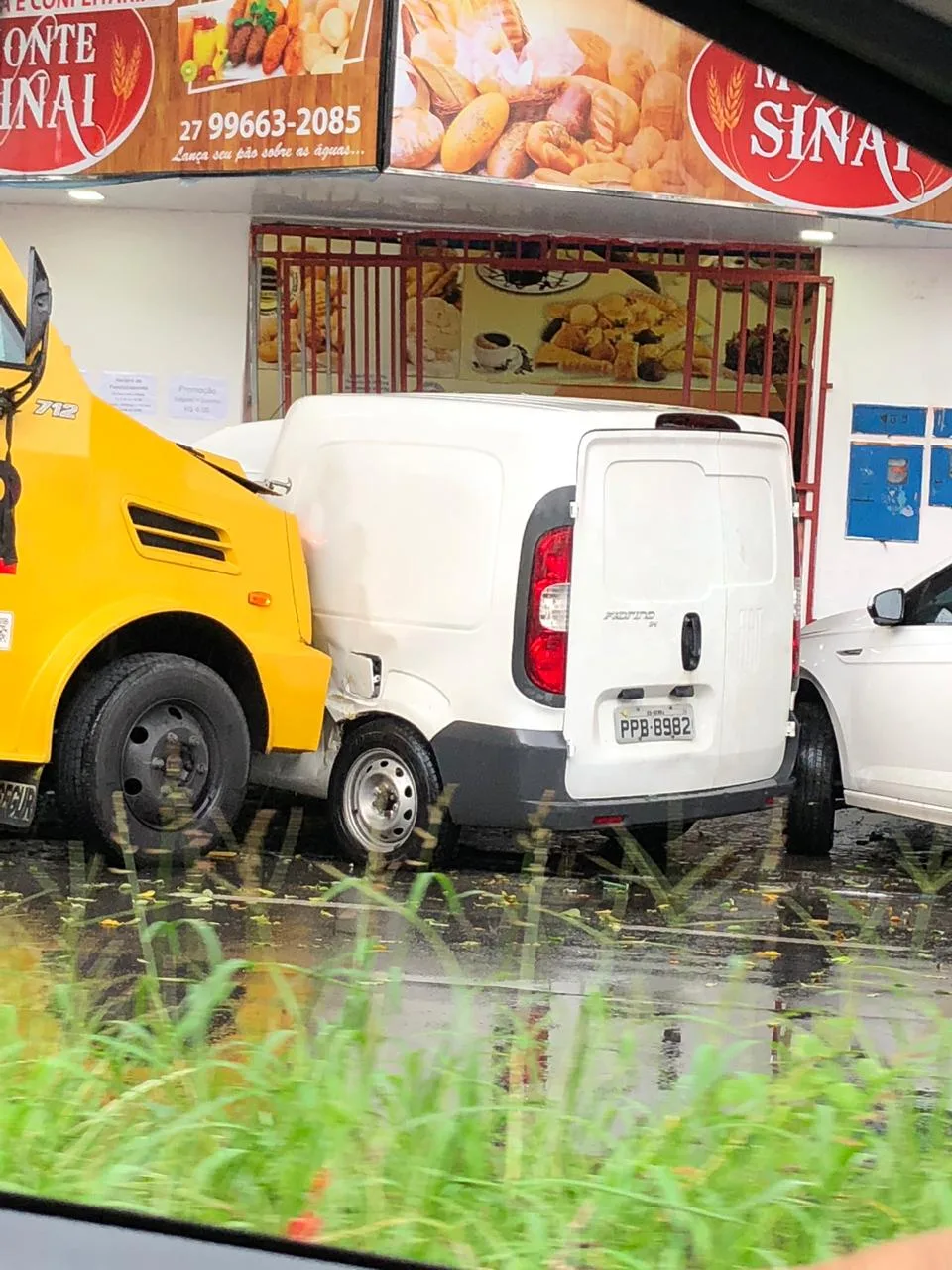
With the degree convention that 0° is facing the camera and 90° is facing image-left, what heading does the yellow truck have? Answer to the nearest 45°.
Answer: approximately 270°

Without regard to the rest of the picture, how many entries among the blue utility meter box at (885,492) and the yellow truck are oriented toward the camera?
1

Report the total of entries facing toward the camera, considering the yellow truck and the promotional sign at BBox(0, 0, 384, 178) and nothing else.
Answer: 1

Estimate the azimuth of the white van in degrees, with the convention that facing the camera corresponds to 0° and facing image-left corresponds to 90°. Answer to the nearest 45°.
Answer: approximately 135°
